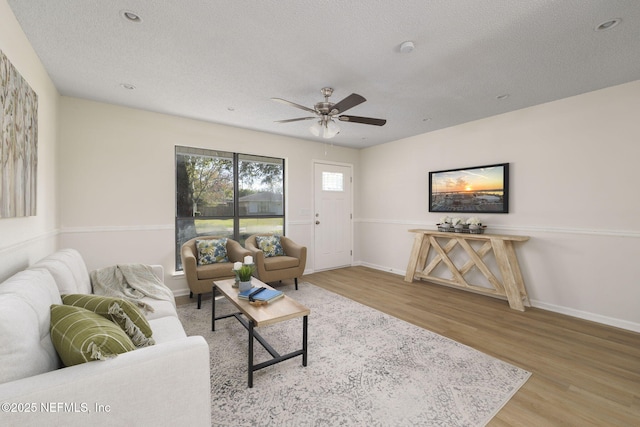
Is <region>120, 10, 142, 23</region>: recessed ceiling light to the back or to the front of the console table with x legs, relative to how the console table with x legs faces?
to the front

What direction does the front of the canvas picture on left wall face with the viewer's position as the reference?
facing to the right of the viewer

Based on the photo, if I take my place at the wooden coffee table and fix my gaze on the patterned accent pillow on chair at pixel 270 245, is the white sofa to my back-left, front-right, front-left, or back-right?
back-left

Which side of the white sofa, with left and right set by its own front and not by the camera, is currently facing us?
right

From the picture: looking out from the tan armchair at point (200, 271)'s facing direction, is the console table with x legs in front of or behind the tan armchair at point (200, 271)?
in front

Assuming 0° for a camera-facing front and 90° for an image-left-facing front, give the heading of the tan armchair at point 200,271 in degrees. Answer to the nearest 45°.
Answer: approximately 315°

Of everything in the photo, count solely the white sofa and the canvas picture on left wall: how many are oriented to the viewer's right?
2

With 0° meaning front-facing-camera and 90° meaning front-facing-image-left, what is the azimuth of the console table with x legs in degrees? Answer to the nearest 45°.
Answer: approximately 45°

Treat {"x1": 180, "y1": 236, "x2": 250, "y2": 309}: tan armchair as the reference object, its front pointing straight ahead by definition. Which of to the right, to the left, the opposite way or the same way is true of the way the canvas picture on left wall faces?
to the left

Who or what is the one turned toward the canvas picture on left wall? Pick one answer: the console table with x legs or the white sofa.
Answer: the console table with x legs

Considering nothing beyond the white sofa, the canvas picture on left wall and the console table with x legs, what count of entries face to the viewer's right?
2
